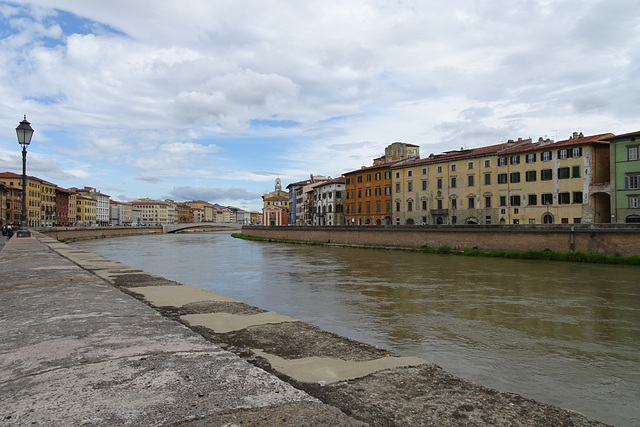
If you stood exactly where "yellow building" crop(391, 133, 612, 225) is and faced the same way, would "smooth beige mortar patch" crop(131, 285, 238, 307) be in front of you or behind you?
in front

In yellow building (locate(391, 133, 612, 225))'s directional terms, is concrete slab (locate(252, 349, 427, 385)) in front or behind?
in front

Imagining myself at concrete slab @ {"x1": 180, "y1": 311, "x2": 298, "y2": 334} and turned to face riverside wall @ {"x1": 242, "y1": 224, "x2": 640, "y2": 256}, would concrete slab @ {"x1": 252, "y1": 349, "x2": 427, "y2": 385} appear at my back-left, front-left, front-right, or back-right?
back-right

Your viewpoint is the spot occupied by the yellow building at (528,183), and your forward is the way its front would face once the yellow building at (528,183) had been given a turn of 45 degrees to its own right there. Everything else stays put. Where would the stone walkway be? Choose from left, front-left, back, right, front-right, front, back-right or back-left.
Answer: left

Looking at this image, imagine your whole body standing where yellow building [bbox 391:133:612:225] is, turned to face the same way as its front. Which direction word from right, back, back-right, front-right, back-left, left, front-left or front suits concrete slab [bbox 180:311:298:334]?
front-left

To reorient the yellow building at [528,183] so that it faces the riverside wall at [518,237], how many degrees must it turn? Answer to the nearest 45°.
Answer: approximately 45° to its left
